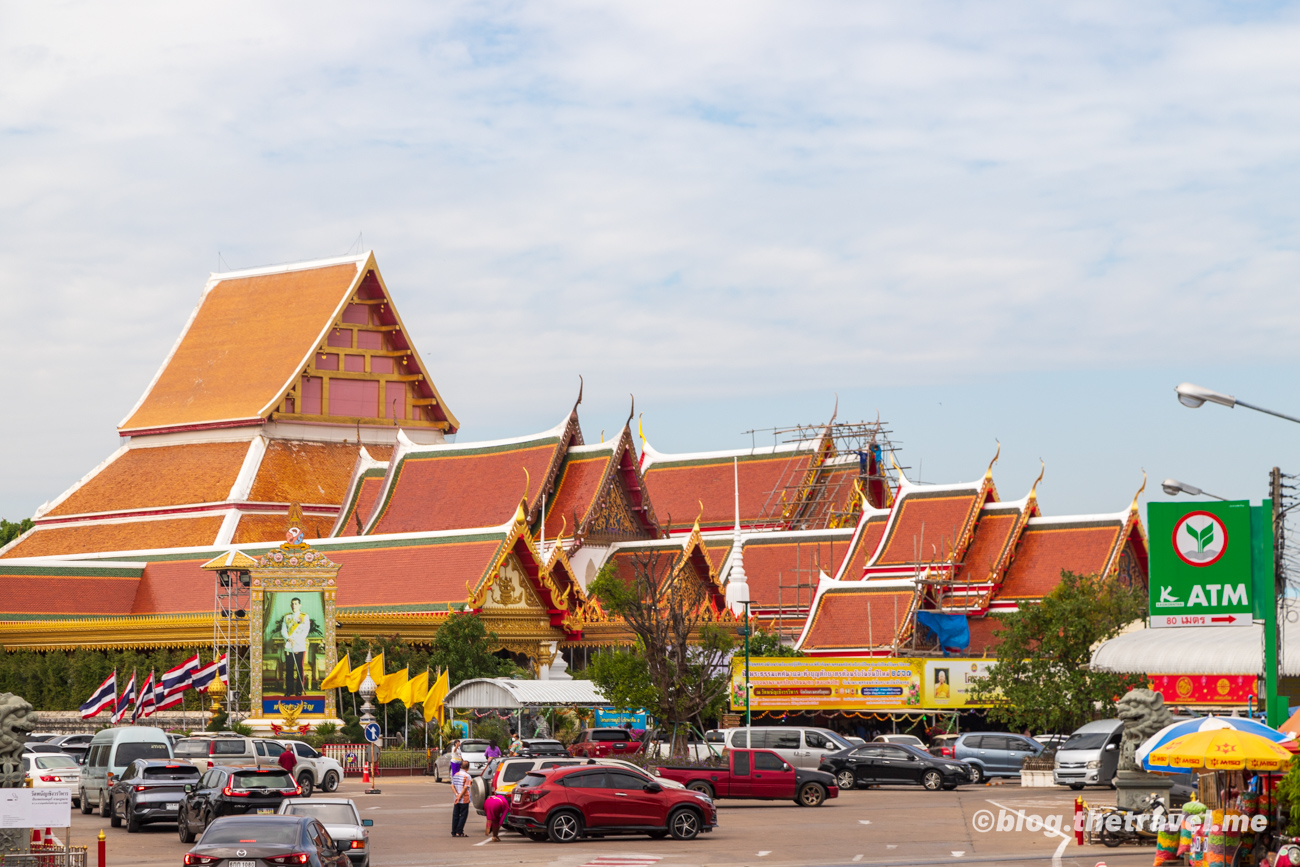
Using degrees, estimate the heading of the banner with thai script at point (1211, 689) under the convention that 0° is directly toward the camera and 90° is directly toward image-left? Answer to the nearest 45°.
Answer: approximately 0°

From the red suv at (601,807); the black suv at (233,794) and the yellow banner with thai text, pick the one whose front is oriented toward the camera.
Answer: the yellow banner with thai text

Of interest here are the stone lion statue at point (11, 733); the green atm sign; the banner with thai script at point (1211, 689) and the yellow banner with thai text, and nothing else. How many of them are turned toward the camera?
3

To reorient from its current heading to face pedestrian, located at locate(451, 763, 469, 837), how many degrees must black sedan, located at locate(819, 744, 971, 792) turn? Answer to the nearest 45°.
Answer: approximately 135° to its right

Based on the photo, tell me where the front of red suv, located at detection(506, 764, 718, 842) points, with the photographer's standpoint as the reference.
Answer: facing to the right of the viewer

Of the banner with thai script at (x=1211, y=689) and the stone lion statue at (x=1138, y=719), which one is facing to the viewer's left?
the stone lion statue

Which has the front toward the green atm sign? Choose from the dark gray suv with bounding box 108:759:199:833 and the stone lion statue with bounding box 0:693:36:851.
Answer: the stone lion statue

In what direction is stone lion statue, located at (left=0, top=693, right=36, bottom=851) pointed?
to the viewer's right

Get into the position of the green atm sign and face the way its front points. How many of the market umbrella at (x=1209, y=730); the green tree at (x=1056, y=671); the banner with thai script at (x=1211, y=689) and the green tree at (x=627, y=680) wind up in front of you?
1

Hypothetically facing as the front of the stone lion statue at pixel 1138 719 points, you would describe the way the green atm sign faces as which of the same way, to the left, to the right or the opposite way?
to the left

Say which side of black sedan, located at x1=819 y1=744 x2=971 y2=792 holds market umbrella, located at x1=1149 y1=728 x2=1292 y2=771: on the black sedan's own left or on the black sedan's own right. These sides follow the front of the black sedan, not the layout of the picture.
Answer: on the black sedan's own right

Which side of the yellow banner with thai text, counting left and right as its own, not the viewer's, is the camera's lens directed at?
front

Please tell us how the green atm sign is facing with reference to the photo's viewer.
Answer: facing the viewer

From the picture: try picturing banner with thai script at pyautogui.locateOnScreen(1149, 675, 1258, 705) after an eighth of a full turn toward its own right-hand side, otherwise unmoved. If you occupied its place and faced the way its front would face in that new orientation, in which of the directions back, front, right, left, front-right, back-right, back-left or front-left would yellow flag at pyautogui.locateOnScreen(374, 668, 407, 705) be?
front-right

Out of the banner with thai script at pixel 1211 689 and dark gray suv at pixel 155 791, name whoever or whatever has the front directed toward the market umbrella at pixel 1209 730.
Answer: the banner with thai script

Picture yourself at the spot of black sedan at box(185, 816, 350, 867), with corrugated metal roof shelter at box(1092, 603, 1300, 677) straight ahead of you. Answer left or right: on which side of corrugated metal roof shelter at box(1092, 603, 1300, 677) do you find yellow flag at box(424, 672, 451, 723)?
left

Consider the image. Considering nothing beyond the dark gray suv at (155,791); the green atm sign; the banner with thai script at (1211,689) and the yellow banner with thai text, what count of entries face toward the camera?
3
